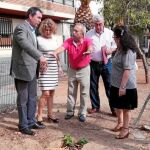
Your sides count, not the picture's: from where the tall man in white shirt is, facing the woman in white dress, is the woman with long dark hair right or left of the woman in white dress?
left

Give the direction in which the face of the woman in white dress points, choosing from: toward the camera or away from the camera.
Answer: toward the camera

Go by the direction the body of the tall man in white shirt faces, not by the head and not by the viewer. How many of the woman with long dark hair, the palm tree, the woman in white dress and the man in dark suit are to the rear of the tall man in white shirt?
1

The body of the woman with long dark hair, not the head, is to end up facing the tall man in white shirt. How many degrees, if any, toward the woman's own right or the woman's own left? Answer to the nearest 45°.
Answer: approximately 90° to the woman's own right

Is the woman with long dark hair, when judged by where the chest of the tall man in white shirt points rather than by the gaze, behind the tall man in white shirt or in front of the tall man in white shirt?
in front

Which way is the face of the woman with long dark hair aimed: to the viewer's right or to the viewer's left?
to the viewer's left

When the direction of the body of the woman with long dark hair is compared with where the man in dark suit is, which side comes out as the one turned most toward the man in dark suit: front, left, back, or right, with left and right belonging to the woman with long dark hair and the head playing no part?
front

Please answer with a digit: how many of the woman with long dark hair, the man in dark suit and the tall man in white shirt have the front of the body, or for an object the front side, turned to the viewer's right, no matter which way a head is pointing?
1

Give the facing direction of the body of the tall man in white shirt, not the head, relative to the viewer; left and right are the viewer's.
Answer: facing the viewer

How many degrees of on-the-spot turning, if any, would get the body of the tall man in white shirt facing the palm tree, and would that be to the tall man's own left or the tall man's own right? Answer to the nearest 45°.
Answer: approximately 180°

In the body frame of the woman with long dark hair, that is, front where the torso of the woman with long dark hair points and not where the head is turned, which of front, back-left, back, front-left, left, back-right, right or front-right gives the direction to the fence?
front-right

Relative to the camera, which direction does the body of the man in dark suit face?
to the viewer's right

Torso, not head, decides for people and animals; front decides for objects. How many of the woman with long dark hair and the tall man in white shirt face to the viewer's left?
1

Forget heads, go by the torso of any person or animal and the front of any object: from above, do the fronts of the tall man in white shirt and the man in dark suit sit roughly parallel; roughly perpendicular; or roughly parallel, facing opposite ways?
roughly perpendicular

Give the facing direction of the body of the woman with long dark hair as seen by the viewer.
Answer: to the viewer's left

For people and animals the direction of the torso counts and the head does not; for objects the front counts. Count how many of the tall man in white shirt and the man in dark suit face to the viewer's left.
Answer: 0

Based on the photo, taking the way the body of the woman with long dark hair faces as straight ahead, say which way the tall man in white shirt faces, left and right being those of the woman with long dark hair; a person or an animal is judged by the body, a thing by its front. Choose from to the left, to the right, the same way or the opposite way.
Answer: to the left

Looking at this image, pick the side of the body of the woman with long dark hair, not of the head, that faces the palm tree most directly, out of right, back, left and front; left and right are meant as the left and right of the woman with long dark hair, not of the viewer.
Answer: right
